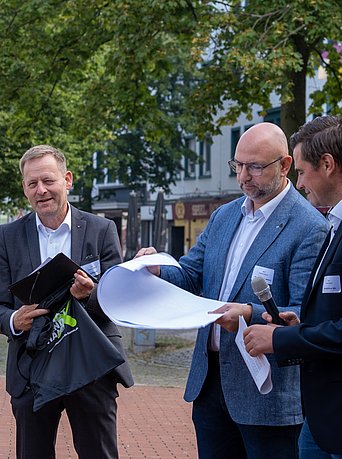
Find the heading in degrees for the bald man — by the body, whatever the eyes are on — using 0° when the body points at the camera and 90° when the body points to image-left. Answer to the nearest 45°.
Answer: approximately 45°

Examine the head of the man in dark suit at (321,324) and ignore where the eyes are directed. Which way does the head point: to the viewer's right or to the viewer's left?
to the viewer's left

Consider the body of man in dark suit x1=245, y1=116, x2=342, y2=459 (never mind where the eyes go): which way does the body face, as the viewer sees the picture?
to the viewer's left

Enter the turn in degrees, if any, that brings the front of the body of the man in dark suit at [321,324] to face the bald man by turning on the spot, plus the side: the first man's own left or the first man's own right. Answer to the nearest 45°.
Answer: approximately 45° to the first man's own right

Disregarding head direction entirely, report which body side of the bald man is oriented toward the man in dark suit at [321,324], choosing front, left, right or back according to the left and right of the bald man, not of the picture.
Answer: left

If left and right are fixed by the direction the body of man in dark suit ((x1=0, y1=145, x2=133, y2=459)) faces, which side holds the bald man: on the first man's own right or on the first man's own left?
on the first man's own left

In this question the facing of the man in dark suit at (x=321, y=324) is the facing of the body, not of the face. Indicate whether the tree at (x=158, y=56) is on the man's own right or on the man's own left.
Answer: on the man's own right

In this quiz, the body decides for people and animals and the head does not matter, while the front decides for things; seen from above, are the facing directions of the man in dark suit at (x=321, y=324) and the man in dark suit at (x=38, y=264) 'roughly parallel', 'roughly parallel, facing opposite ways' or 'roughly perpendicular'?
roughly perpendicular

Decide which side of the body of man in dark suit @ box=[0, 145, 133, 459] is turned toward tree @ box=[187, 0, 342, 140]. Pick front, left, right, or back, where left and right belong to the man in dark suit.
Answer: back

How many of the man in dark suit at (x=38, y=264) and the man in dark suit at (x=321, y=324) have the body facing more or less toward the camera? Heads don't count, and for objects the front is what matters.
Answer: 1

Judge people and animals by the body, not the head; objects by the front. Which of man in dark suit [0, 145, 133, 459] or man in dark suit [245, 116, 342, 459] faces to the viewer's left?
man in dark suit [245, 116, 342, 459]

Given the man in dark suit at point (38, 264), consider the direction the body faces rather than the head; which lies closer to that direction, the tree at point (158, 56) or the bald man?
the bald man
